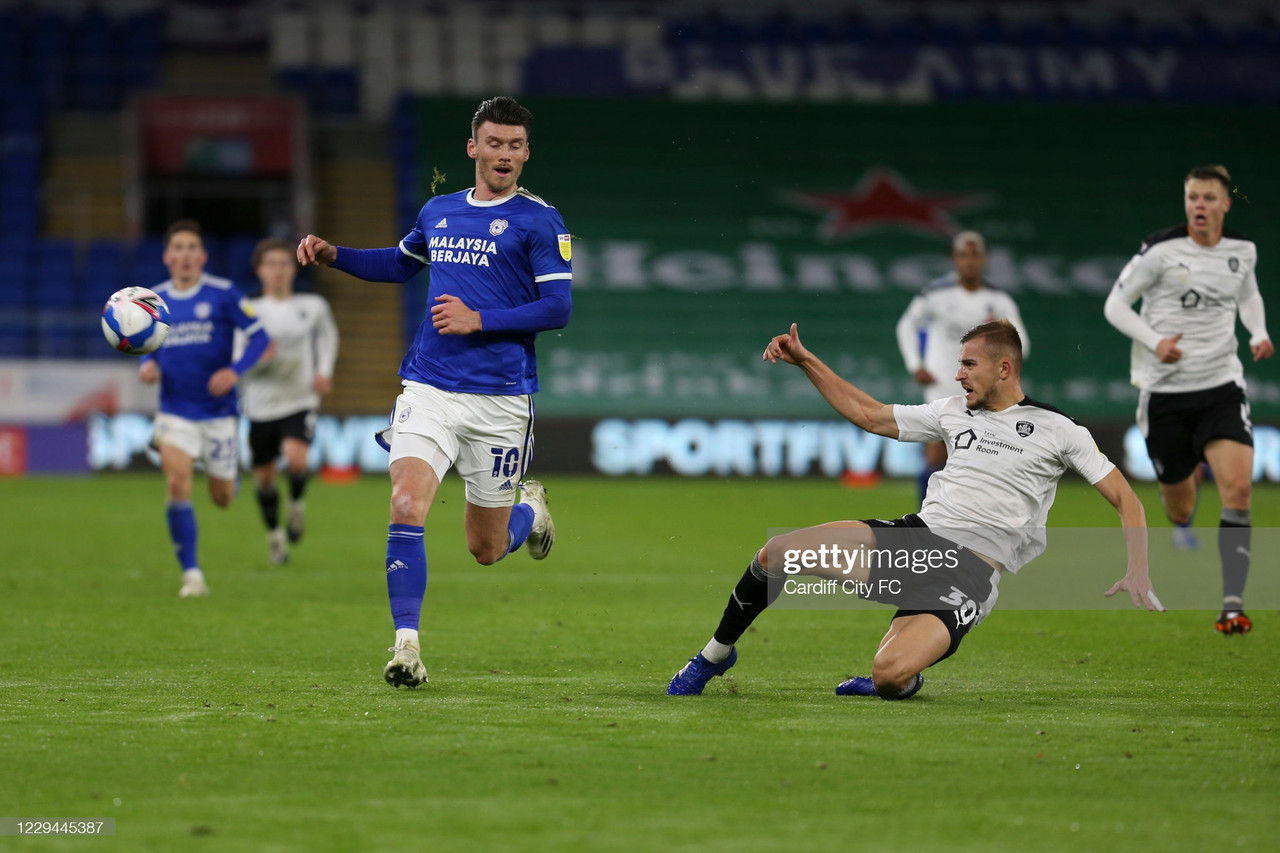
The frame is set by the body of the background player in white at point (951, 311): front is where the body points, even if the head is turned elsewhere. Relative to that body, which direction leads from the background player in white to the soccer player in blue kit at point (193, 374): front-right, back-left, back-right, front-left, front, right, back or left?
front-right

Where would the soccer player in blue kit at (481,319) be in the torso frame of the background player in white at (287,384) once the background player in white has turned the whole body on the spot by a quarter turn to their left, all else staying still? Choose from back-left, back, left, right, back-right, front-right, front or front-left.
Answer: right

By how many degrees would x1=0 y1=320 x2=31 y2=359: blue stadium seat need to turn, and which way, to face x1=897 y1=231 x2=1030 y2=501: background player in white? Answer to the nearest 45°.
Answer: approximately 45° to its left

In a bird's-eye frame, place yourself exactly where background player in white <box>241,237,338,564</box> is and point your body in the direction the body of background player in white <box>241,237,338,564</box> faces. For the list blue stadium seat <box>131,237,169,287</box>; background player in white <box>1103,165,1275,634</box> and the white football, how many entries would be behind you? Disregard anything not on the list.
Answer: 1

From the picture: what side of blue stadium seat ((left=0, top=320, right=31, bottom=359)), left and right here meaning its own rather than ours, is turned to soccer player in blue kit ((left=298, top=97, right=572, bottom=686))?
front

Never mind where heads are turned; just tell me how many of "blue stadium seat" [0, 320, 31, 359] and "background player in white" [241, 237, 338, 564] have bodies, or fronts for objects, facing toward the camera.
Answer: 2

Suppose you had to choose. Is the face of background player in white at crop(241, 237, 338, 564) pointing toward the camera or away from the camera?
toward the camera

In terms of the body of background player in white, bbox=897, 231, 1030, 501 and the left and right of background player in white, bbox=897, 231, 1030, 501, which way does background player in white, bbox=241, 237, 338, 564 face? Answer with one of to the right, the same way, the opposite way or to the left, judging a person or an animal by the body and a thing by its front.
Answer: the same way

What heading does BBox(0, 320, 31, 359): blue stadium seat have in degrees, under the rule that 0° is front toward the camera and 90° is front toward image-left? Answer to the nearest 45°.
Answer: approximately 0°

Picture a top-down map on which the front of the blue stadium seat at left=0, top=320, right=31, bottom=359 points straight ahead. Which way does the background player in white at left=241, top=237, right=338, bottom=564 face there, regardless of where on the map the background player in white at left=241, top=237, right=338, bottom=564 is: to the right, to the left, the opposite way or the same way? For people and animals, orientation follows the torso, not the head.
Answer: the same way

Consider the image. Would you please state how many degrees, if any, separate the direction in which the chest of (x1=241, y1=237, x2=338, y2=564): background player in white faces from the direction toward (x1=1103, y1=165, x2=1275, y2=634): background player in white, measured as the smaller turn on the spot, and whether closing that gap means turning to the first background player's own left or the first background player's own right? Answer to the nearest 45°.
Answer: approximately 45° to the first background player's own left

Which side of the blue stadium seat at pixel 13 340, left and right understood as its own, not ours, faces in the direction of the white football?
front

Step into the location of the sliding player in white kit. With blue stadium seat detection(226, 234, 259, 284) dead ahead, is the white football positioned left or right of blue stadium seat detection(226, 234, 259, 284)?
left

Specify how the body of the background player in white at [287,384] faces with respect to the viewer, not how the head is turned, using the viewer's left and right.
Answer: facing the viewer

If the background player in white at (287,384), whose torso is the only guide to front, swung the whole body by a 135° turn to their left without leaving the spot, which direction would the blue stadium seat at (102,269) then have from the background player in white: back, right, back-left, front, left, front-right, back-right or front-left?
front-left

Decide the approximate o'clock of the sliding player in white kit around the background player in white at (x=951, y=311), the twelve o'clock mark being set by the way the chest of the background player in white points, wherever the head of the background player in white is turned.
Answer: The sliding player in white kit is roughly at 12 o'clock from the background player in white.
